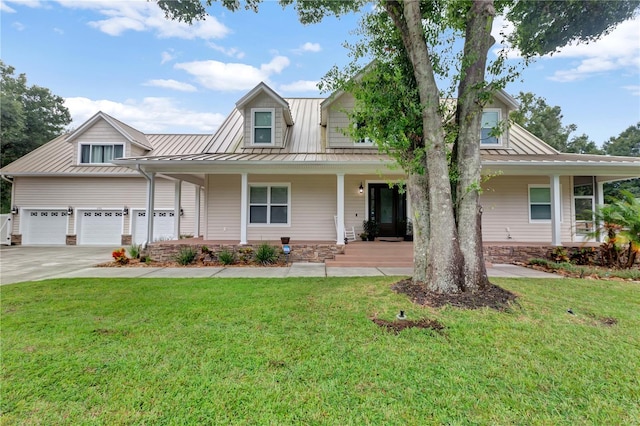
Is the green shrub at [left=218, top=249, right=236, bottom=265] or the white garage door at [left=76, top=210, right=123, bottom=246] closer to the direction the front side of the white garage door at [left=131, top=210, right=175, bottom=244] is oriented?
the green shrub

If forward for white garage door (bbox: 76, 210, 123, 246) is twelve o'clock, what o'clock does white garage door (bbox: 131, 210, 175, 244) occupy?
white garage door (bbox: 131, 210, 175, 244) is roughly at 10 o'clock from white garage door (bbox: 76, 210, 123, 246).

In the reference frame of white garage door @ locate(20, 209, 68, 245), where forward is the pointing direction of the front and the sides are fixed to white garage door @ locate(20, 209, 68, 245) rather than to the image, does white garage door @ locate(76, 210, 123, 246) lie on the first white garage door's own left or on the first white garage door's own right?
on the first white garage door's own left

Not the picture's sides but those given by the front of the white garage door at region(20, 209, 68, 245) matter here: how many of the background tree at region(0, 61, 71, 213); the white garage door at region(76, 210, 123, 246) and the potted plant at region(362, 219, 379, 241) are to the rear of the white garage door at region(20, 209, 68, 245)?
1

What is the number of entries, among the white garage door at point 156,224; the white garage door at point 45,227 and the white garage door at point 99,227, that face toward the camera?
3

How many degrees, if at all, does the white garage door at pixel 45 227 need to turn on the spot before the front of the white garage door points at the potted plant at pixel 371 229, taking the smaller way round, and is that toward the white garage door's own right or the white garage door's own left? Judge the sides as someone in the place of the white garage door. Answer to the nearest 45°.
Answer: approximately 45° to the white garage door's own left
